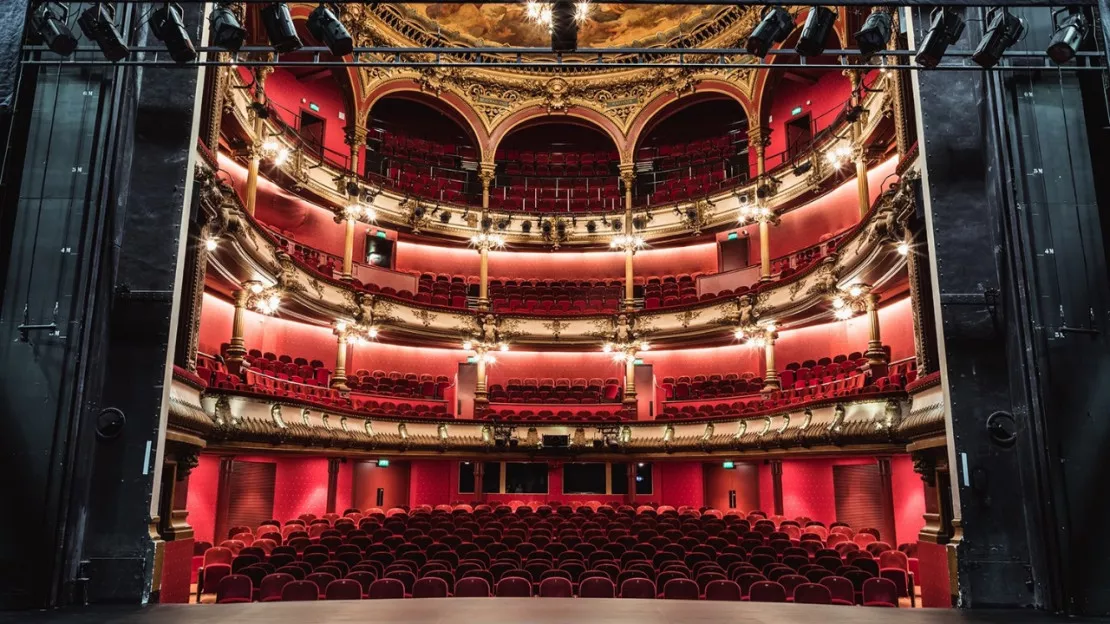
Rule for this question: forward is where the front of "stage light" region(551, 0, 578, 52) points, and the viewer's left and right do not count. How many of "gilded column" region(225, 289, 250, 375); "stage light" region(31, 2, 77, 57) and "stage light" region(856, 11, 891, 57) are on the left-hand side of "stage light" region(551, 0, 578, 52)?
1

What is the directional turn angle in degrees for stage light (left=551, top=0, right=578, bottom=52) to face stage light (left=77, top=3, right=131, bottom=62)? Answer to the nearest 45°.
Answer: approximately 90° to its right

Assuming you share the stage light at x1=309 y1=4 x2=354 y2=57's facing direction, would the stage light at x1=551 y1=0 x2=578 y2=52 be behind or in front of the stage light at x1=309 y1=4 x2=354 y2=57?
in front

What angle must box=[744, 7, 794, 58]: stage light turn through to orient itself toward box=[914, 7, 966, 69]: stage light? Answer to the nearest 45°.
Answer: approximately 135° to its left

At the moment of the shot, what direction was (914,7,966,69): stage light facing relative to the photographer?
facing the viewer and to the left of the viewer

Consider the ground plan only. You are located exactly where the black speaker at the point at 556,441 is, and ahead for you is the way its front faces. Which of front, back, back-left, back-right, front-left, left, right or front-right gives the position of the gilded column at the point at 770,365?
left

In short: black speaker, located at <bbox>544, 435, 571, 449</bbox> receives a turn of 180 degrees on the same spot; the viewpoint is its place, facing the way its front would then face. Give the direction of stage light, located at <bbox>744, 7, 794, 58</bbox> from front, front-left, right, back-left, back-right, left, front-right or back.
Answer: back

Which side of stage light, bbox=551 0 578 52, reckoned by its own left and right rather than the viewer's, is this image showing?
front

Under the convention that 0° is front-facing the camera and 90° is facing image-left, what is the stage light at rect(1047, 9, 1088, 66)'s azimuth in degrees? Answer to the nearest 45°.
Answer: approximately 45°

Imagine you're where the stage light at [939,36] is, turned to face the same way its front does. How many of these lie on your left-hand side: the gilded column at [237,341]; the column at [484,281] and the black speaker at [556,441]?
0

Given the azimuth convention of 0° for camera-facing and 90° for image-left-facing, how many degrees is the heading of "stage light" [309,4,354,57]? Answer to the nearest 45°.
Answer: approximately 315°

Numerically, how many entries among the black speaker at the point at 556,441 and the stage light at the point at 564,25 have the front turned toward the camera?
2

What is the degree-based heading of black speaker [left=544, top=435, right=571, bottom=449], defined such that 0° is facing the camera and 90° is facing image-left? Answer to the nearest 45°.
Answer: approximately 0°

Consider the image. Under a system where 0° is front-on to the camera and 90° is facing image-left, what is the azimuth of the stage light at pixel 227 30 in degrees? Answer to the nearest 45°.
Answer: approximately 315°

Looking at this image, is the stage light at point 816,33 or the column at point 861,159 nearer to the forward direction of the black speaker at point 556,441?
the stage light

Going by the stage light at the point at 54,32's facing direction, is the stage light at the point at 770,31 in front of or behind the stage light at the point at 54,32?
in front

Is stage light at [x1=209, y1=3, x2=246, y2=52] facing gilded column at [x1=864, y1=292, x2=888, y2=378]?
no

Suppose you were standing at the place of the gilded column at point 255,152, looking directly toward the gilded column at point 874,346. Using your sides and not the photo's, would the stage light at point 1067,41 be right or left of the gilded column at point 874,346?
right
